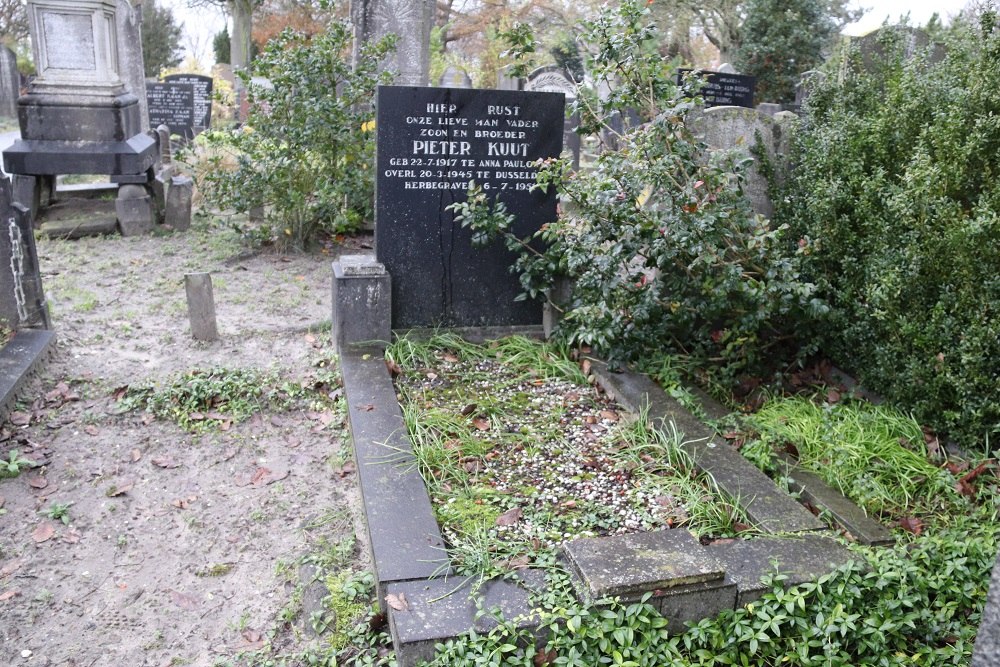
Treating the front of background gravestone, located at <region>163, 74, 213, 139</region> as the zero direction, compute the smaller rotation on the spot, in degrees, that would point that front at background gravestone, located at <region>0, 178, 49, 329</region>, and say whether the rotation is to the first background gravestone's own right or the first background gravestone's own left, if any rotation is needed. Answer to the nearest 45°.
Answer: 0° — it already faces it

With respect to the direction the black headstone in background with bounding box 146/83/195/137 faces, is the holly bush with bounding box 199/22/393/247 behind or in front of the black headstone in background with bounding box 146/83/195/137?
in front

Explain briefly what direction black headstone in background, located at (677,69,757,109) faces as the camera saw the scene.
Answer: facing the viewer

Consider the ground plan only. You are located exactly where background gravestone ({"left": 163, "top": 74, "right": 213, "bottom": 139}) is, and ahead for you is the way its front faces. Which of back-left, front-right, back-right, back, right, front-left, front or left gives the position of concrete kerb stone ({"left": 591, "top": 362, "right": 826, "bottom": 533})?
front

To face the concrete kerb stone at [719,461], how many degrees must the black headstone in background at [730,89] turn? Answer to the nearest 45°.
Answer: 0° — it already faces it

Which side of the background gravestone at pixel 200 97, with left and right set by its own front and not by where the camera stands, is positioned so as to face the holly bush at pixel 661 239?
front

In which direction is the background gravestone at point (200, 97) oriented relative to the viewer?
toward the camera

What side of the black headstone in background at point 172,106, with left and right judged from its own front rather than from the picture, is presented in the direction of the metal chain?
front

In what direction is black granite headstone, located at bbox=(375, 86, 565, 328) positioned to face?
toward the camera

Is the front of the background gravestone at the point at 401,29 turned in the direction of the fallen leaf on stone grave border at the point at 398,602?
yes

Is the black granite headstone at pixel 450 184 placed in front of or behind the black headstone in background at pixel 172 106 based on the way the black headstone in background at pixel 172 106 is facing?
in front

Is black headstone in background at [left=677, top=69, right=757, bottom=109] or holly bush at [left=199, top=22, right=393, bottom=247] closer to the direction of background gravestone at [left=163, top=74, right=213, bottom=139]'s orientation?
the holly bush

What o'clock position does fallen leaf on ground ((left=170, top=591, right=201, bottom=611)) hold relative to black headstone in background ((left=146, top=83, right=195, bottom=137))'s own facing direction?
The fallen leaf on ground is roughly at 12 o'clock from the black headstone in background.

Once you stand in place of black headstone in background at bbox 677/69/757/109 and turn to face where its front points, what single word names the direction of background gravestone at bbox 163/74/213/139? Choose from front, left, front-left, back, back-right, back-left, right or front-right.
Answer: right
